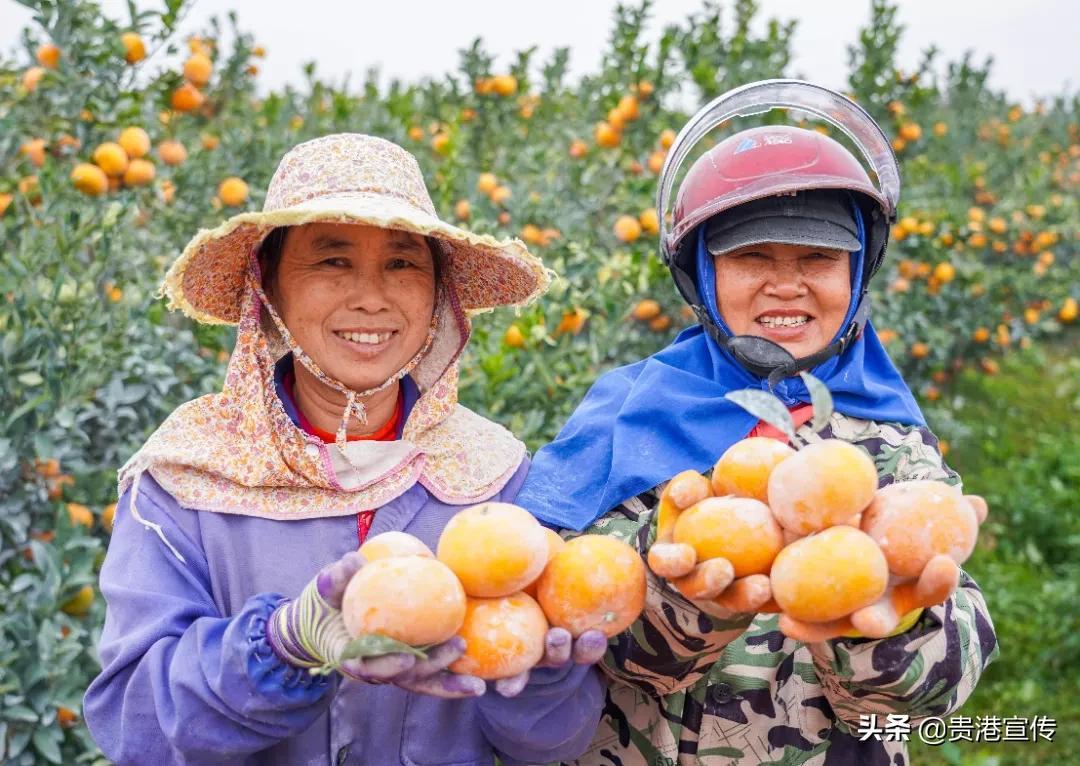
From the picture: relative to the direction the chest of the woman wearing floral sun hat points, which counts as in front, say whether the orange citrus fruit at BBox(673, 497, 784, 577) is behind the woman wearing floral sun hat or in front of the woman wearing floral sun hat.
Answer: in front

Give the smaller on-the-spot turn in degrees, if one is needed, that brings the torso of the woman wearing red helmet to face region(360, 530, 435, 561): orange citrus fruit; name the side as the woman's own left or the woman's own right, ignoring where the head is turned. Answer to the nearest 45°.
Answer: approximately 45° to the woman's own right

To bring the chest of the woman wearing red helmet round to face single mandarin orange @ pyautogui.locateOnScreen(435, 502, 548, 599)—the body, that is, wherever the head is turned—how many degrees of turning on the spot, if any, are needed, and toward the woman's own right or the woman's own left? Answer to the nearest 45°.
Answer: approximately 45° to the woman's own right

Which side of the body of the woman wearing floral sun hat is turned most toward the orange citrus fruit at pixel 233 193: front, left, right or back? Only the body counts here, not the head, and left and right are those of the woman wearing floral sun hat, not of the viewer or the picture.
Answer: back

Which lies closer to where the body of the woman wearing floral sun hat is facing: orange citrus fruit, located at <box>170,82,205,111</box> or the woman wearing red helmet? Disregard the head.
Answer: the woman wearing red helmet

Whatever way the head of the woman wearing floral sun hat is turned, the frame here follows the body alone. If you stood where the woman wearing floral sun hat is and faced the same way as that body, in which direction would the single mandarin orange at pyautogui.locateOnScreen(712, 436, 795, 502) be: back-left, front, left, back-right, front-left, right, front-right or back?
front-left

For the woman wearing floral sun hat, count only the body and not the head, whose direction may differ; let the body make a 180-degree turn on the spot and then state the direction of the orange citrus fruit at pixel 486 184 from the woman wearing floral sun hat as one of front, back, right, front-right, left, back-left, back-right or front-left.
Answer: front

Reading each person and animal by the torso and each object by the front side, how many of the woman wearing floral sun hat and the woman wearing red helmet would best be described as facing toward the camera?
2

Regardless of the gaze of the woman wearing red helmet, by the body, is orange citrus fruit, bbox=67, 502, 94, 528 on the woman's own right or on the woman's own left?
on the woman's own right
